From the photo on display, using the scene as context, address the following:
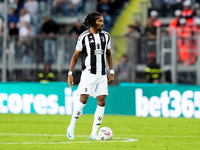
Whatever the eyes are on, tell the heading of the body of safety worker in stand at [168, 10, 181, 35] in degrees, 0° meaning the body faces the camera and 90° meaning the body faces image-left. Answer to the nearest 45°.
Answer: approximately 45°

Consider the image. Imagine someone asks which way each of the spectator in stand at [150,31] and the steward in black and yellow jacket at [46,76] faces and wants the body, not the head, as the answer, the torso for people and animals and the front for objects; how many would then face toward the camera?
2

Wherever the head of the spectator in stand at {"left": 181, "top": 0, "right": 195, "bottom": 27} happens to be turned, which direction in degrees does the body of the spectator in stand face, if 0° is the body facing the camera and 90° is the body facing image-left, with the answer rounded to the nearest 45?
approximately 0°

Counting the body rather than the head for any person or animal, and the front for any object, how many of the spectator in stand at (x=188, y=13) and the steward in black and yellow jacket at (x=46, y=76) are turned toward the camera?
2
